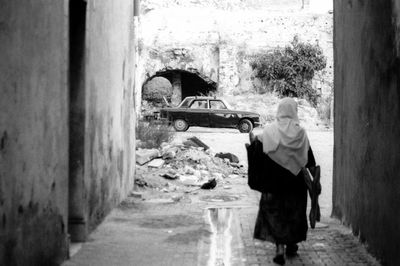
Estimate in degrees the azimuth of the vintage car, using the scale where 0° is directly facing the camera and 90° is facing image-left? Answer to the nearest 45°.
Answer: approximately 270°

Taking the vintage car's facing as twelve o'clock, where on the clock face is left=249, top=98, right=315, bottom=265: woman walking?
The woman walking is roughly at 3 o'clock from the vintage car.

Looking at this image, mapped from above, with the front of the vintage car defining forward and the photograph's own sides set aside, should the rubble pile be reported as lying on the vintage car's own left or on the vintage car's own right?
on the vintage car's own right

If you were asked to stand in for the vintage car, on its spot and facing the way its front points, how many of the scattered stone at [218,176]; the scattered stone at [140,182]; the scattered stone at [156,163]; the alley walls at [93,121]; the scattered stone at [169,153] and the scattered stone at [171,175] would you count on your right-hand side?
6

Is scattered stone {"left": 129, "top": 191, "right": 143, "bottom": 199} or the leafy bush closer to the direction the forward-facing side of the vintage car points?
the leafy bush

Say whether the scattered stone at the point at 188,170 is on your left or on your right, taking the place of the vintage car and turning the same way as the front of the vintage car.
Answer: on your right

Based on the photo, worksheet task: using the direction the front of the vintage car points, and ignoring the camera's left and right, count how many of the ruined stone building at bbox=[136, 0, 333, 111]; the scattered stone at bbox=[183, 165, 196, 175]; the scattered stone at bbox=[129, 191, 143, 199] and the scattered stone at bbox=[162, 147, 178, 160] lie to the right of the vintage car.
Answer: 3

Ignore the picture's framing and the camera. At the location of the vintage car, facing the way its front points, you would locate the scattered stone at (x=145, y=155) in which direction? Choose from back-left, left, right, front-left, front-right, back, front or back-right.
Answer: right

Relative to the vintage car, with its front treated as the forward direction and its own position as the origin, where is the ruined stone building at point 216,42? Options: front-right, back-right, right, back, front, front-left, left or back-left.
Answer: left

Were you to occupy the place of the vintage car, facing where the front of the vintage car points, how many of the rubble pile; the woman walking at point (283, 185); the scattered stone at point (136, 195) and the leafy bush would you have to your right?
3

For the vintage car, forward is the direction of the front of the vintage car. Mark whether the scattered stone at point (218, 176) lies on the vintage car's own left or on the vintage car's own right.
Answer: on the vintage car's own right

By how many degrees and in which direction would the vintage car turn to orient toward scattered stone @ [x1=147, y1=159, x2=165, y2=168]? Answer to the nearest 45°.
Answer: approximately 90° to its right

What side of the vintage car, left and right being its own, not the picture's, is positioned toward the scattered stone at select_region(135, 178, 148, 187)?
right
